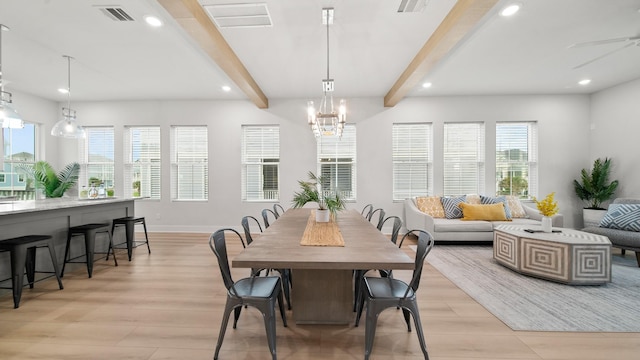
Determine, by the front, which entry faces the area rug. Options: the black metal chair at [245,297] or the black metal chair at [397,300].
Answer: the black metal chair at [245,297]

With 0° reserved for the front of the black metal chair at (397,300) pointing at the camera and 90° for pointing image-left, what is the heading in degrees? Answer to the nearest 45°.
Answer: approximately 90°

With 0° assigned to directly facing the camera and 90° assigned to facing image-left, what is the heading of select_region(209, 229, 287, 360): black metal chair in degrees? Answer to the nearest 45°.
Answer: approximately 270°

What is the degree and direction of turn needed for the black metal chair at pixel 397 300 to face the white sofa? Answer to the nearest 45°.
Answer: approximately 90° to its right

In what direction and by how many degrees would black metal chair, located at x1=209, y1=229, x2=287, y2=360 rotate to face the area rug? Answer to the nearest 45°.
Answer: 0° — it already faces it

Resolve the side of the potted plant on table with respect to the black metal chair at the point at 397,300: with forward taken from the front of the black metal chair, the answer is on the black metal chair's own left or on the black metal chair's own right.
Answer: on the black metal chair's own right

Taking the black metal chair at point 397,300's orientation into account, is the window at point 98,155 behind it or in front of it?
in front

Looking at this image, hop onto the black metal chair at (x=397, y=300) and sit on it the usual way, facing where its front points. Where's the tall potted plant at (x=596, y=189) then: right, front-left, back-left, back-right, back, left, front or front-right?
back-right

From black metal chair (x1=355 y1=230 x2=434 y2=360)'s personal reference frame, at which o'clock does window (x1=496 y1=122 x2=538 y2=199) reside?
The window is roughly at 4 o'clock from the black metal chair.

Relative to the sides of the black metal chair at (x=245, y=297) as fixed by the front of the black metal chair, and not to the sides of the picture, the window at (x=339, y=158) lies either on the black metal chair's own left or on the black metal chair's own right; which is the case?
on the black metal chair's own left

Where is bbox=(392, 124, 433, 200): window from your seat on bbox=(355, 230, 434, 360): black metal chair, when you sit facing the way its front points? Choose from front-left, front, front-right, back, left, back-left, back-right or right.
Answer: right

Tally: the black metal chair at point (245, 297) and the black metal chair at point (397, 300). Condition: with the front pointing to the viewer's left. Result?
1

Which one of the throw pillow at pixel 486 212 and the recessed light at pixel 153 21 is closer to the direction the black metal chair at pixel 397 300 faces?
the recessed light

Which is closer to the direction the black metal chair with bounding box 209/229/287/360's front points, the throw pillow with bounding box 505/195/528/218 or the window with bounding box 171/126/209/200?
the throw pillow
